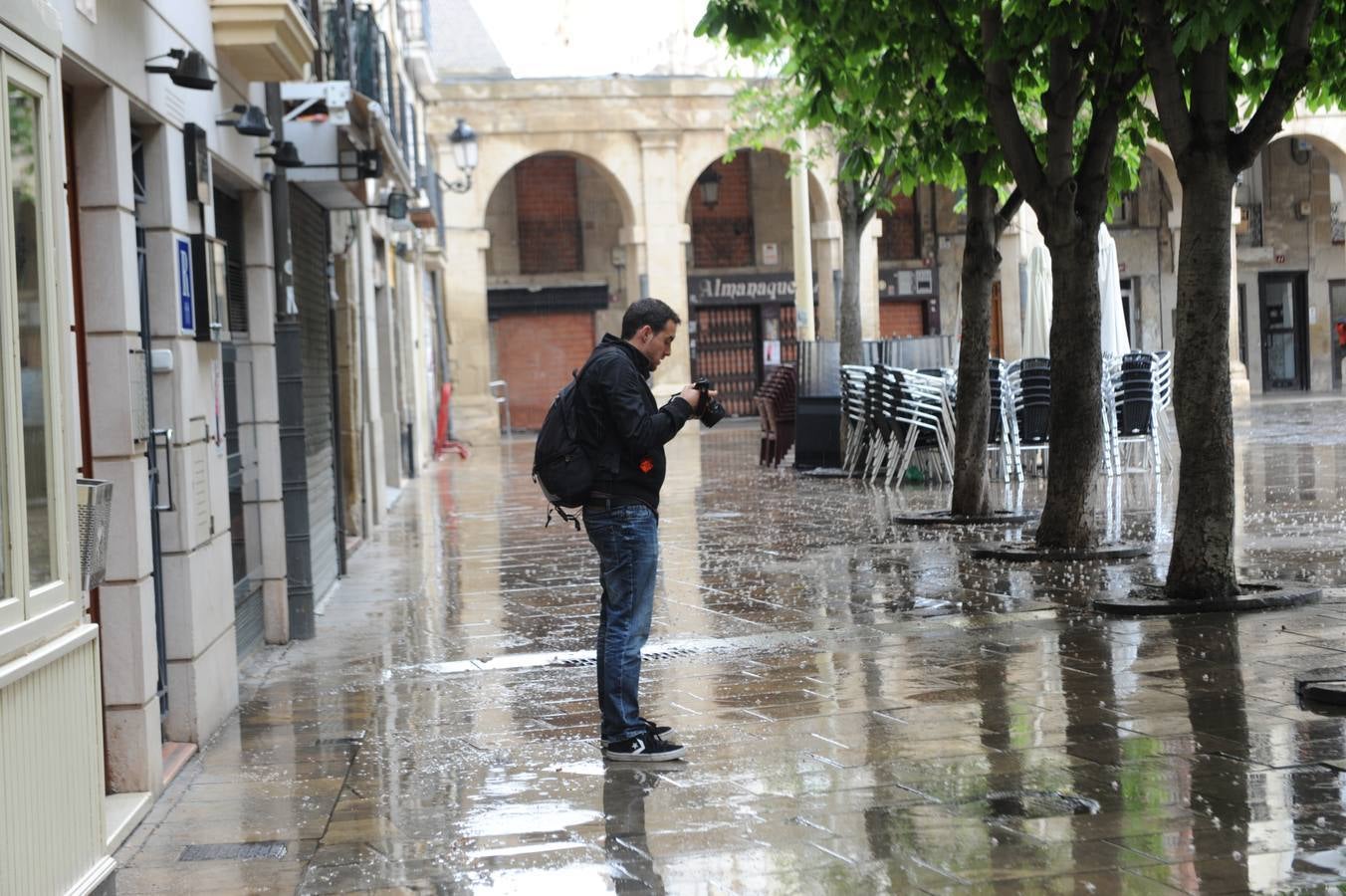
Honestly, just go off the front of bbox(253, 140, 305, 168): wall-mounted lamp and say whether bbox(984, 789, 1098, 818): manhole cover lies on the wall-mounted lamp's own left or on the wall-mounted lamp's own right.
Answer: on the wall-mounted lamp's own right

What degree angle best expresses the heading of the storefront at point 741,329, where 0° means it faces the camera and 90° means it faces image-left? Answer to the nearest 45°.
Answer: approximately 0°

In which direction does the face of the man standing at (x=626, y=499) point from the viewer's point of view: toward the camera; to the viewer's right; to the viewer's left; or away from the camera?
to the viewer's right

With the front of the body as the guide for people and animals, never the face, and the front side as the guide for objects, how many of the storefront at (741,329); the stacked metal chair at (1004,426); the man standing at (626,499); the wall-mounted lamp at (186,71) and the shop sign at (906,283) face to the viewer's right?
2

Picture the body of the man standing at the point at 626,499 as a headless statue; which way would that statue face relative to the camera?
to the viewer's right

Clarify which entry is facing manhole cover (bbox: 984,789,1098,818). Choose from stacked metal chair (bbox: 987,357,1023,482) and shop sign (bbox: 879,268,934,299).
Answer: the shop sign

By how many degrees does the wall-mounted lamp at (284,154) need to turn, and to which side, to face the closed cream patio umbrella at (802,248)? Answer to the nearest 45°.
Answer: approximately 45° to its left

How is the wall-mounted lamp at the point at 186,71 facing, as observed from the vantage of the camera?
facing to the right of the viewer

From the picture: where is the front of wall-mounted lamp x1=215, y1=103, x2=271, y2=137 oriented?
to the viewer's right

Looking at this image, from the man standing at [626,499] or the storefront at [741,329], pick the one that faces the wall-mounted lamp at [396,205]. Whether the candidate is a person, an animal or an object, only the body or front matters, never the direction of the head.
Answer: the storefront

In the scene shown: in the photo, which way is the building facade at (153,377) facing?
to the viewer's right

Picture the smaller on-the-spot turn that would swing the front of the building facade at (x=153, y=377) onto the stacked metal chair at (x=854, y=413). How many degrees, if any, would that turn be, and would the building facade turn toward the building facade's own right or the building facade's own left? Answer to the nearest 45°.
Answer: approximately 45° to the building facade's own left

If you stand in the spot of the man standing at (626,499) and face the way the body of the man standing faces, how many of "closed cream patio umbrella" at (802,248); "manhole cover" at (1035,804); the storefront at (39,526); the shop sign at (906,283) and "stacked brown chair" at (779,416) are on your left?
3

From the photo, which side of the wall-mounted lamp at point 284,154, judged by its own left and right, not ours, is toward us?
right

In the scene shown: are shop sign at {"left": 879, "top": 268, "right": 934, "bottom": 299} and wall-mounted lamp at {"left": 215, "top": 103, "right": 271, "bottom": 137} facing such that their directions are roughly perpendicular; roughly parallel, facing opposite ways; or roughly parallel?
roughly perpendicular

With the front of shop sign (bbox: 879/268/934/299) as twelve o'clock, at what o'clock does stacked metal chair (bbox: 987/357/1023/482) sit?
The stacked metal chair is roughly at 12 o'clock from the shop sign.
